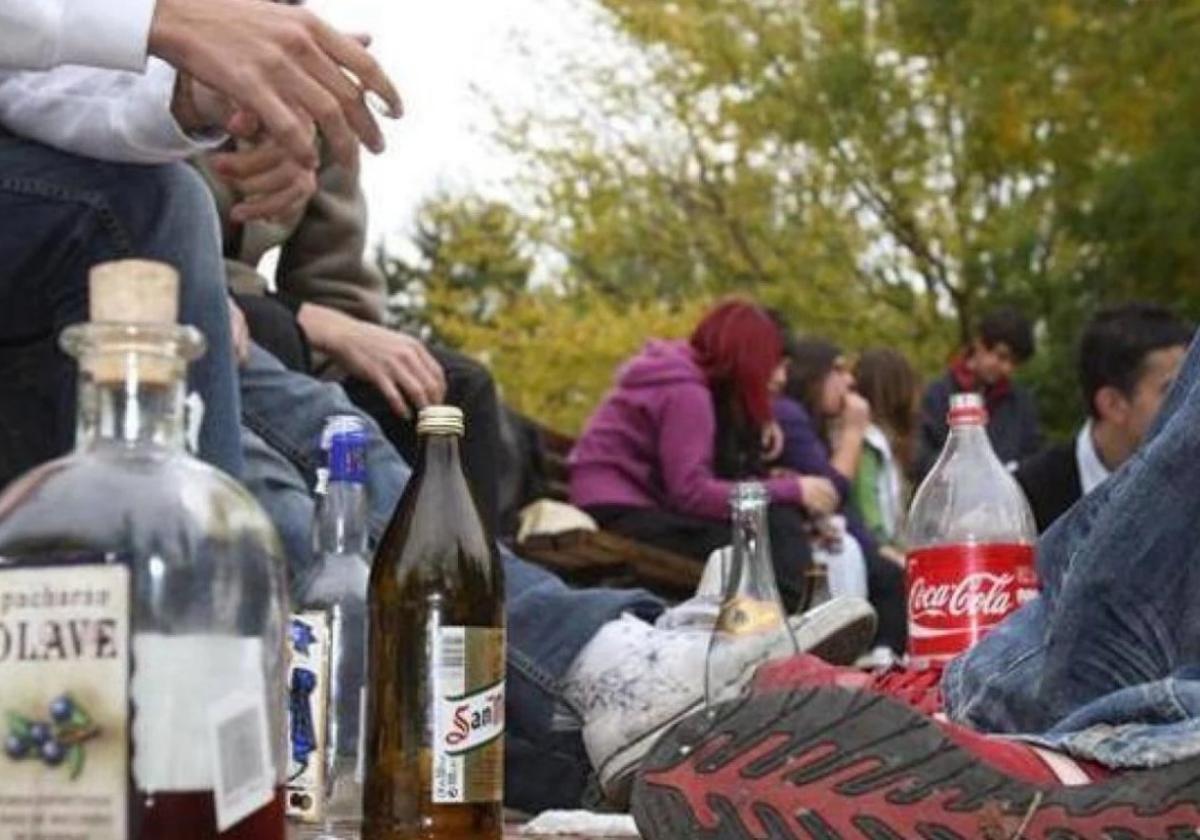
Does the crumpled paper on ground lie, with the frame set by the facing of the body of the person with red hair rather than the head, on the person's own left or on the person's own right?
on the person's own right

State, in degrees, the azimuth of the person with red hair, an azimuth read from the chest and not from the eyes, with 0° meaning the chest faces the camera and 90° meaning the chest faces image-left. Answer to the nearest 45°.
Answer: approximately 270°

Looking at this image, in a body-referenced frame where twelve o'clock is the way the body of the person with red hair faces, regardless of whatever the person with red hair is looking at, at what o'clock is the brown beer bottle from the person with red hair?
The brown beer bottle is roughly at 3 o'clock from the person with red hair.

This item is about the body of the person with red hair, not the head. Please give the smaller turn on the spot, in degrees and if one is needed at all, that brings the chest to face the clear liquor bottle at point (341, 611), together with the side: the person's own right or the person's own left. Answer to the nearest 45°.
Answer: approximately 90° to the person's own right

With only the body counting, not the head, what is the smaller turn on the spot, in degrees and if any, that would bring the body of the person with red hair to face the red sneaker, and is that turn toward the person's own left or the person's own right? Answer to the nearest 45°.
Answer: approximately 90° to the person's own right
